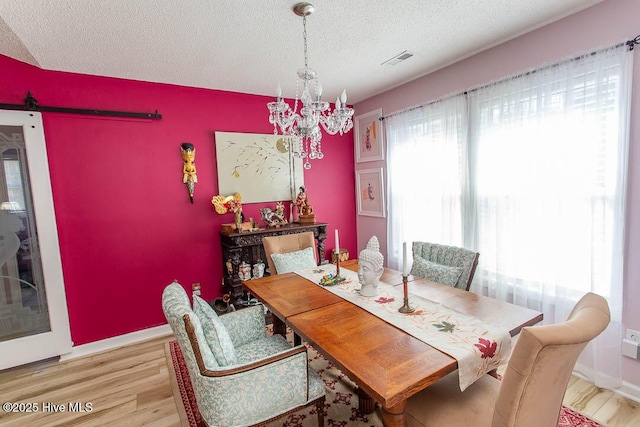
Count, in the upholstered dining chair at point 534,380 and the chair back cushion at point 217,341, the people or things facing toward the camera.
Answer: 0

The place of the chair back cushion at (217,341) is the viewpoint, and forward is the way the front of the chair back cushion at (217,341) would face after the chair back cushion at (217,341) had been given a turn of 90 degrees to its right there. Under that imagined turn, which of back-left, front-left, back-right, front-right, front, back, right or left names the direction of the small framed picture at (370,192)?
back-left

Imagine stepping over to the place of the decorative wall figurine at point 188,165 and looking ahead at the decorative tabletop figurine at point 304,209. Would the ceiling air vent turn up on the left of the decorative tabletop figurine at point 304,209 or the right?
right

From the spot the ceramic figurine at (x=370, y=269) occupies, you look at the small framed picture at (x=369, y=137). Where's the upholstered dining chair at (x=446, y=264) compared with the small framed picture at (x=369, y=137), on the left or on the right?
right

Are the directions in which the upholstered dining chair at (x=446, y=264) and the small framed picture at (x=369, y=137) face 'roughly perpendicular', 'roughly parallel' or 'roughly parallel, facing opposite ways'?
roughly parallel

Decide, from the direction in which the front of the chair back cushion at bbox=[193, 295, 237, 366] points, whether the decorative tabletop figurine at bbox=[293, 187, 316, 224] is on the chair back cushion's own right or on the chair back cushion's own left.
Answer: on the chair back cushion's own left

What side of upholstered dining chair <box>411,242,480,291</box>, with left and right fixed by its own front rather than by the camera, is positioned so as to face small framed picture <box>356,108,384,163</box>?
right

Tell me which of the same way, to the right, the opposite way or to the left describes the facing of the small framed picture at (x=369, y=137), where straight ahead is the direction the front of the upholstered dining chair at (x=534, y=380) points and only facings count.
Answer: to the left

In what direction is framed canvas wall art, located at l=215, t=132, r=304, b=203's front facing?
toward the camera

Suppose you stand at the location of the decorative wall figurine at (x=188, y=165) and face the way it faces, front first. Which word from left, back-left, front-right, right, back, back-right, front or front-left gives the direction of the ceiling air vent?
front-left

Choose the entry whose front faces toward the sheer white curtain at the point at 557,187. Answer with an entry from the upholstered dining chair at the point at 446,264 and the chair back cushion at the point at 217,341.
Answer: the chair back cushion

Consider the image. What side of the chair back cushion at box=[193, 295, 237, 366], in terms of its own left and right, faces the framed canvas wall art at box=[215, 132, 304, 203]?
left

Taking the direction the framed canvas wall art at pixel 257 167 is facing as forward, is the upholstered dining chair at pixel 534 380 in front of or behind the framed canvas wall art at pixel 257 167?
in front

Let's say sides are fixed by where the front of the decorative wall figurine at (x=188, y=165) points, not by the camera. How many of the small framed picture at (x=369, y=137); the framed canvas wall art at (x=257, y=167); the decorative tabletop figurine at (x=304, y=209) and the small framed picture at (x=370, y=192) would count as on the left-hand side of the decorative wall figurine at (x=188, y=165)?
4

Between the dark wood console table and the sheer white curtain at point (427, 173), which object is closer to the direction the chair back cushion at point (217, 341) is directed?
the sheer white curtain

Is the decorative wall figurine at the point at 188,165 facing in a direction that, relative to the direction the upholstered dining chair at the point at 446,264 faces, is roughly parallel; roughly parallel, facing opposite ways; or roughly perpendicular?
roughly perpendicular

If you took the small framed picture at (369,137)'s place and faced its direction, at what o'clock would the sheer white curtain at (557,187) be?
The sheer white curtain is roughly at 9 o'clock from the small framed picture.

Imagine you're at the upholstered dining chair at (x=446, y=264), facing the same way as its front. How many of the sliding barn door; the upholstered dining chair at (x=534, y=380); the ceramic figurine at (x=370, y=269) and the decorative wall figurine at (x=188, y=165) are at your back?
0

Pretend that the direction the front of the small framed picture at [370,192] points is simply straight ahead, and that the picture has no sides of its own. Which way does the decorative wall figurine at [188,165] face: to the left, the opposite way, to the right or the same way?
to the left

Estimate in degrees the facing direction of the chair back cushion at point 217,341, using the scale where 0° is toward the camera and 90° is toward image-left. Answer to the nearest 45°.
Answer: approximately 270°

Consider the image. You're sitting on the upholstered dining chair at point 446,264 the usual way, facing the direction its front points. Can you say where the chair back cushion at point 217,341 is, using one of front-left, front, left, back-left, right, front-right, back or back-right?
front

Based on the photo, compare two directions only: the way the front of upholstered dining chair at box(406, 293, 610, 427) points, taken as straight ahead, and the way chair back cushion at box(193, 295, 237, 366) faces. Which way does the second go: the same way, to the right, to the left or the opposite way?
to the right
